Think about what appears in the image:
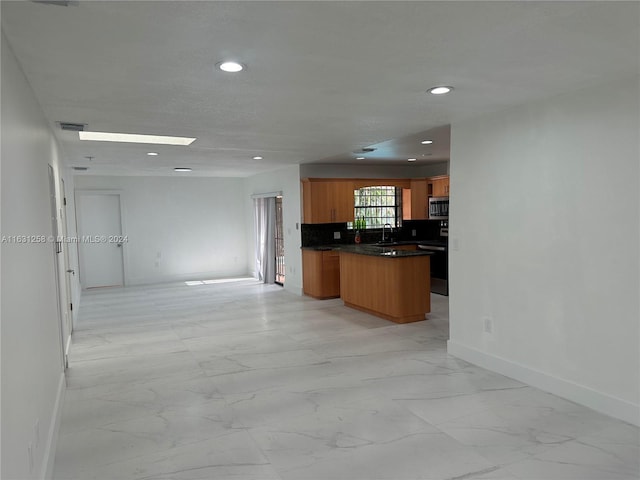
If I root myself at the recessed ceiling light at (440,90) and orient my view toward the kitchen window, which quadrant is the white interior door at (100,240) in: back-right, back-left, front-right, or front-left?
front-left

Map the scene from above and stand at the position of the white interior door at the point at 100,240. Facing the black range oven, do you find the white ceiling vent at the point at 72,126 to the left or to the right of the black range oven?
right

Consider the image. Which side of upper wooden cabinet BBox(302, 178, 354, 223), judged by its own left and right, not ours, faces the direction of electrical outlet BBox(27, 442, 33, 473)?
front

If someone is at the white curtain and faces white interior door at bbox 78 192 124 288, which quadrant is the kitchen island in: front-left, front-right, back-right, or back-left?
back-left

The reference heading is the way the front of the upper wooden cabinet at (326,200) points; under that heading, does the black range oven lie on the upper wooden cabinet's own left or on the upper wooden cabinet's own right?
on the upper wooden cabinet's own left

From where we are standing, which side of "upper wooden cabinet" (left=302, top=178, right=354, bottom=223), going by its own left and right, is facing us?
front

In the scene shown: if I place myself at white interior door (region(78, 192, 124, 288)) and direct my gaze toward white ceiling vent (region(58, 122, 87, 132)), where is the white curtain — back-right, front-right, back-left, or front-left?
front-left

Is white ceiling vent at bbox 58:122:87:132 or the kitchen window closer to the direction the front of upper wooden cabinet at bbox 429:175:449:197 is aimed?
the white ceiling vent

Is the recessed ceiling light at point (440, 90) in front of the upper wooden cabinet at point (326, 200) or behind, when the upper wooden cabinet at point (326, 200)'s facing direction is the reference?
in front

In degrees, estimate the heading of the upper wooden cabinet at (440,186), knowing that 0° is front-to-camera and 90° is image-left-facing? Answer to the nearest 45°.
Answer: approximately 45°

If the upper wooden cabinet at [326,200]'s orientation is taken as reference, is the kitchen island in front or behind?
in front

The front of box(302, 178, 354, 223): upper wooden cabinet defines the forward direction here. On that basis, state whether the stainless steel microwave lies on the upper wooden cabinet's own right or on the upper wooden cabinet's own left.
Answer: on the upper wooden cabinet's own left

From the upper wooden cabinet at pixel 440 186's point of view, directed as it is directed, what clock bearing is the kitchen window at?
The kitchen window is roughly at 2 o'clock from the upper wooden cabinet.

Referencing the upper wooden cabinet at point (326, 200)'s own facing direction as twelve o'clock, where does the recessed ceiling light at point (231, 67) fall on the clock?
The recessed ceiling light is roughly at 12 o'clock from the upper wooden cabinet.

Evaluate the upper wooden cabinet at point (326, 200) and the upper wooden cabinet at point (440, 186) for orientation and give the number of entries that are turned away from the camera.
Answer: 0

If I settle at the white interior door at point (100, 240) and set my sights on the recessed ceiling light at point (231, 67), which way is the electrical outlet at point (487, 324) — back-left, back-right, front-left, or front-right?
front-left
